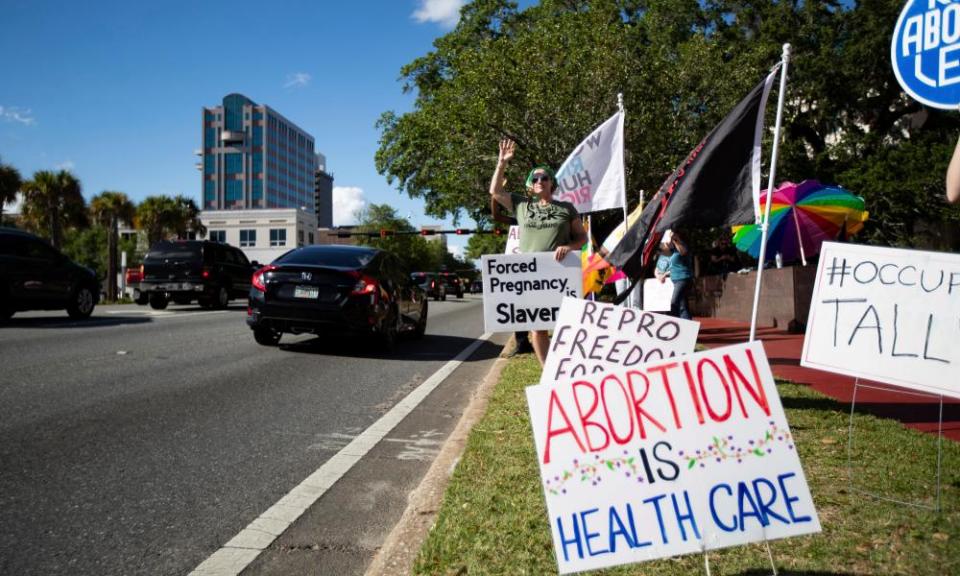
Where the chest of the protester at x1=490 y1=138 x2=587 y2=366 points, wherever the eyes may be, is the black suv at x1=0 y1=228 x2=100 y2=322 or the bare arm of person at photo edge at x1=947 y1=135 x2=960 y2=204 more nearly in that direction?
the bare arm of person at photo edge

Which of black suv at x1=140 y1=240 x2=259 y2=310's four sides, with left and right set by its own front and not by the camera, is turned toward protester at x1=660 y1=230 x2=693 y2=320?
right

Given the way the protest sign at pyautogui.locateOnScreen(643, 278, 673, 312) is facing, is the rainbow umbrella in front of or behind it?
behind

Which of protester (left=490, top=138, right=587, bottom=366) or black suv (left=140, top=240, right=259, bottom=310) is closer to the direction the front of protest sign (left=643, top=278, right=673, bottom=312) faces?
the protester

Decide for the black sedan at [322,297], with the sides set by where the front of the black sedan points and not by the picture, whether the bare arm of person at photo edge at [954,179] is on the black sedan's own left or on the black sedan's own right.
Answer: on the black sedan's own right

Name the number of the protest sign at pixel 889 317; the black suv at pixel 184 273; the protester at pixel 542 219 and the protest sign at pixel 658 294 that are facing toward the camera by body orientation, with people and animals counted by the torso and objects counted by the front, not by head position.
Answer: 3

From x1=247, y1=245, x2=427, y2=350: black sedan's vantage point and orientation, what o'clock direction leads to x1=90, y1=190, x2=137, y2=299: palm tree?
The palm tree is roughly at 10 o'clock from the black sedan.

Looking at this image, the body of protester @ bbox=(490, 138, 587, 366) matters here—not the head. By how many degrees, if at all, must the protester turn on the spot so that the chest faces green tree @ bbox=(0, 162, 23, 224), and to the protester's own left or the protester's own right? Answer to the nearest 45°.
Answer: approximately 135° to the protester's own right

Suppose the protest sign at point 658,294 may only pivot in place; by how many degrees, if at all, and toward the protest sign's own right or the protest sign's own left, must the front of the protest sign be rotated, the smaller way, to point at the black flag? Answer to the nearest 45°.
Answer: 0° — it already faces it

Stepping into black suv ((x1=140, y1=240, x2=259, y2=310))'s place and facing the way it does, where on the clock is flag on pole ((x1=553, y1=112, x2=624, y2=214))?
The flag on pole is roughly at 4 o'clock from the black suv.

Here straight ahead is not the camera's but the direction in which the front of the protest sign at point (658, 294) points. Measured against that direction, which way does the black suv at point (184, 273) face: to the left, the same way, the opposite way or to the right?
the opposite way
